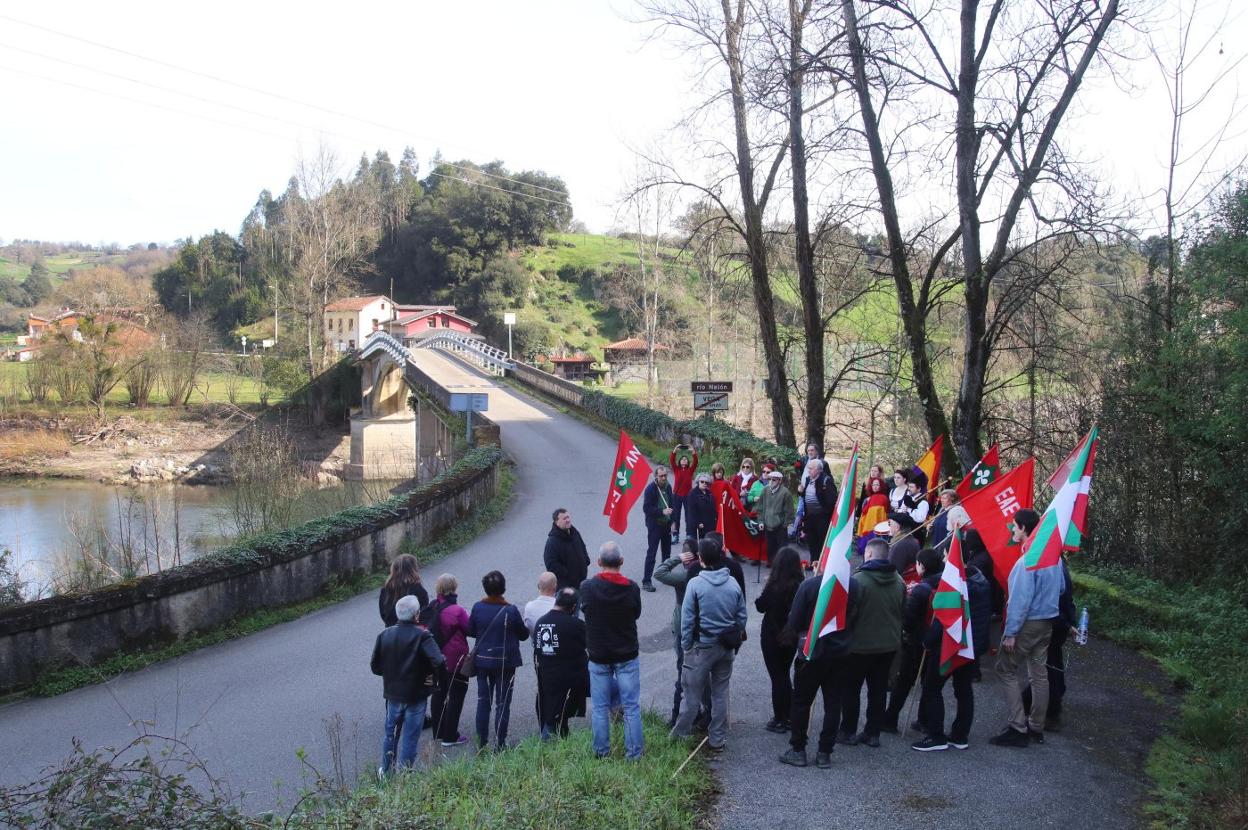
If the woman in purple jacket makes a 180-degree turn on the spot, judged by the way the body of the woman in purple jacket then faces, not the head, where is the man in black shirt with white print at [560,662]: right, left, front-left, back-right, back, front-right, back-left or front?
left

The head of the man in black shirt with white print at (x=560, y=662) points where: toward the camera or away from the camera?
away from the camera

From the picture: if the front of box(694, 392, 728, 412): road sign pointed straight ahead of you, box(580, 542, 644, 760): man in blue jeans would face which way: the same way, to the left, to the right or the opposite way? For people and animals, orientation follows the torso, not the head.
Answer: the opposite way

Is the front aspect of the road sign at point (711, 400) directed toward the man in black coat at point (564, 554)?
yes

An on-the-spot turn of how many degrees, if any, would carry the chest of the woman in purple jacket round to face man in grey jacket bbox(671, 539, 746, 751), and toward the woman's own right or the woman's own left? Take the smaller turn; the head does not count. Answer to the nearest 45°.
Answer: approximately 90° to the woman's own right

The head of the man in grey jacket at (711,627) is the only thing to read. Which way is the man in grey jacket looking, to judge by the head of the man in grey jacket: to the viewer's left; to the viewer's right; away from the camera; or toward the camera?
away from the camera

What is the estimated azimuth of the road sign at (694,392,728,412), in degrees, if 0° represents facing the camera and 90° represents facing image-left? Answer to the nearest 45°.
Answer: approximately 0°

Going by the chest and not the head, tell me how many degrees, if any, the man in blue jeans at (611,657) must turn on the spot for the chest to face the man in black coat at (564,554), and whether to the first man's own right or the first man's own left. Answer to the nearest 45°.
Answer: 0° — they already face them

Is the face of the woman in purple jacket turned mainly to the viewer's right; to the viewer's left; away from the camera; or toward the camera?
away from the camera

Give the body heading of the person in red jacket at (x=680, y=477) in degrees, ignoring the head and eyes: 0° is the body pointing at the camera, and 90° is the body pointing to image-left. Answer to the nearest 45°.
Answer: approximately 0°

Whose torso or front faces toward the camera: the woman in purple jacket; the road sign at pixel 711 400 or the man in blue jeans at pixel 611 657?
the road sign

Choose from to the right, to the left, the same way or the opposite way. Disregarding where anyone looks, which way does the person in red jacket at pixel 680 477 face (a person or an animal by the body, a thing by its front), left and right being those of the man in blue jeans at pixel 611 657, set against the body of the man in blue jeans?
the opposite way

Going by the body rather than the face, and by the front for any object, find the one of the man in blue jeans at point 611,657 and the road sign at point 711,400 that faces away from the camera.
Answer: the man in blue jeans
